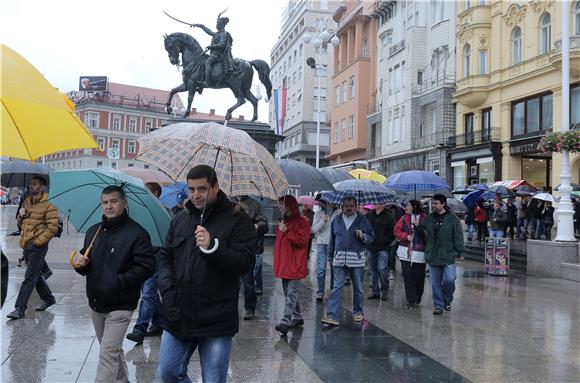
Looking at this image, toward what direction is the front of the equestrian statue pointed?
to the viewer's left

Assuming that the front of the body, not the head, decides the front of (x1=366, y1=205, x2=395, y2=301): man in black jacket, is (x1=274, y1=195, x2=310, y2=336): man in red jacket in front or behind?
in front

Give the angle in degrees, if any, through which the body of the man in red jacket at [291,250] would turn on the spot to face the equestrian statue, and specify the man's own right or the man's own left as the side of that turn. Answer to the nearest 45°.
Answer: approximately 135° to the man's own right

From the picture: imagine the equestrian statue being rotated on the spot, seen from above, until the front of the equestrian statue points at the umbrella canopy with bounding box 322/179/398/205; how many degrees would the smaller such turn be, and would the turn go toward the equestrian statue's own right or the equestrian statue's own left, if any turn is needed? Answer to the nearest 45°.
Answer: approximately 90° to the equestrian statue's own left

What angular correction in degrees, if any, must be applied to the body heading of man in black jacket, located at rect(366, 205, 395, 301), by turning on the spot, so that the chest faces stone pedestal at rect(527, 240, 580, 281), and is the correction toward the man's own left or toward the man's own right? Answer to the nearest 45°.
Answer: approximately 180°

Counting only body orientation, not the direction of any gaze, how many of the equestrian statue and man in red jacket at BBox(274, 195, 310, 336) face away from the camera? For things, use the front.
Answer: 0

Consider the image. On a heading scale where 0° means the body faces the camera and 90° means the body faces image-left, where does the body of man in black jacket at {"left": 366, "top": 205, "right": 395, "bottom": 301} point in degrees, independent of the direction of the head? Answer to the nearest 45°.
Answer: approximately 45°

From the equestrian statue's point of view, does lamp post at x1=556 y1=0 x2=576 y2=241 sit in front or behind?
behind

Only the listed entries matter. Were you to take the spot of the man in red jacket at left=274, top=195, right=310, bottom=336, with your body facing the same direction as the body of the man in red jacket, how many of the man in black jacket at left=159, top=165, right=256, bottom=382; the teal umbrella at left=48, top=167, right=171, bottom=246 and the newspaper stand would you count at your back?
1

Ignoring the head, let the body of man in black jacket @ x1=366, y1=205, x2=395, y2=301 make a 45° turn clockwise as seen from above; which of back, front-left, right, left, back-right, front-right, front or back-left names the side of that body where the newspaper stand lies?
back-right

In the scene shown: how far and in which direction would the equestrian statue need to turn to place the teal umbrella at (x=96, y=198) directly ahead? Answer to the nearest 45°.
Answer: approximately 90° to its left
